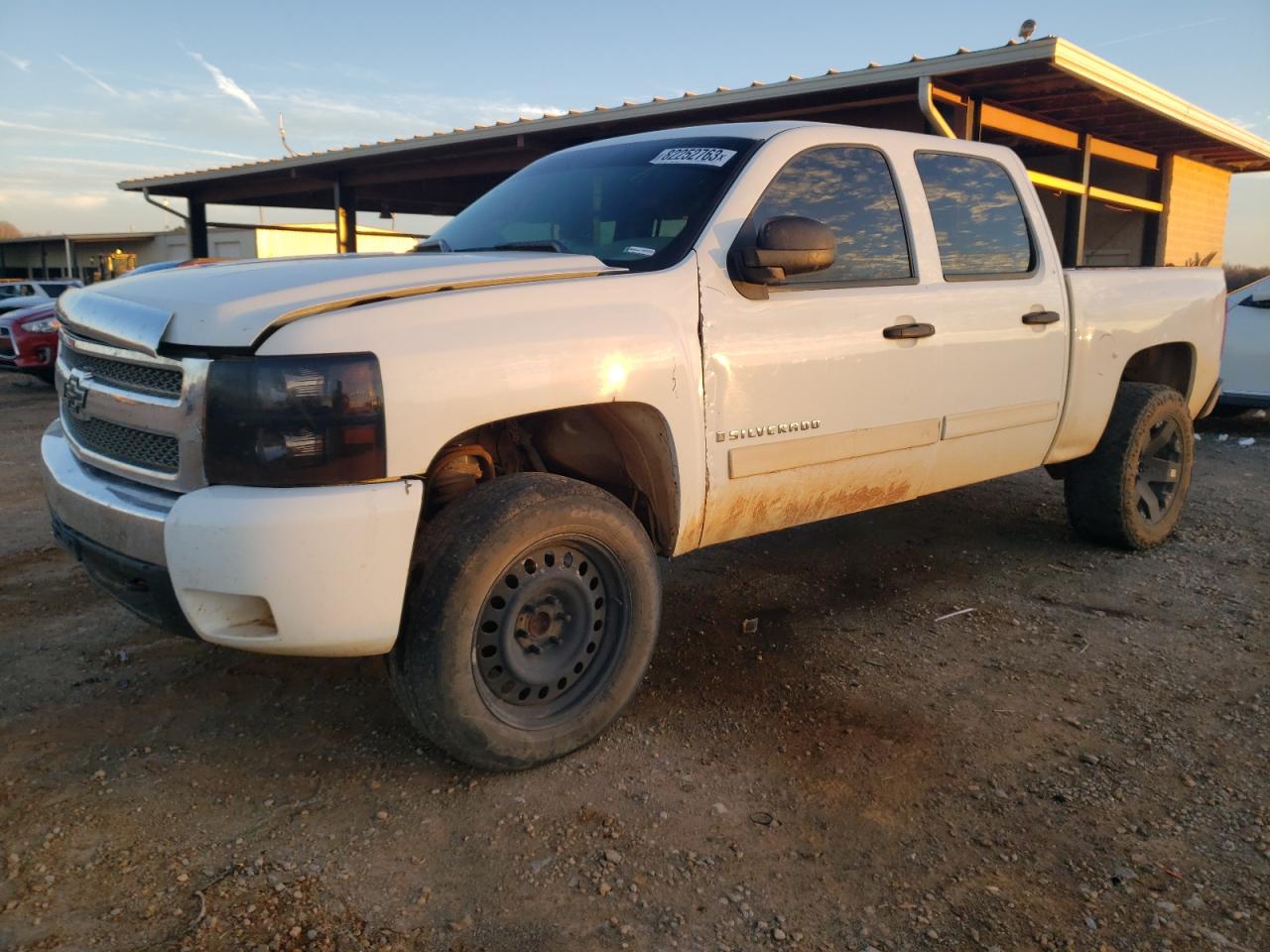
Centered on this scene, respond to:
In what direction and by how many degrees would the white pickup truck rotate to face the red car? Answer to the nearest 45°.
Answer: approximately 90° to its right

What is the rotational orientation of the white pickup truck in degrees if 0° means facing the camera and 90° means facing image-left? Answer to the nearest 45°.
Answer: approximately 45°

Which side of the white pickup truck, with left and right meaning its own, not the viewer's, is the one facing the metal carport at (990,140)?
back

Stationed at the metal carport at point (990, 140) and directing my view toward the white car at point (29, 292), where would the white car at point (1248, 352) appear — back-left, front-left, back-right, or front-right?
back-left

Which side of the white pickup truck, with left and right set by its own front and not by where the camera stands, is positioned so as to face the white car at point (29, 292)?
right

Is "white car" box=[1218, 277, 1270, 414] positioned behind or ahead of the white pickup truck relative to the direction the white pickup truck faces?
behind
